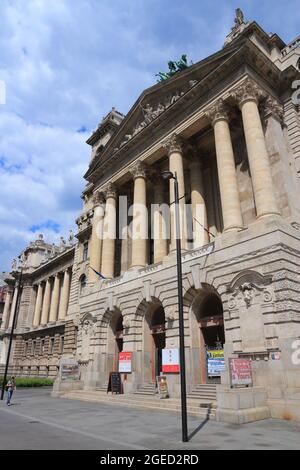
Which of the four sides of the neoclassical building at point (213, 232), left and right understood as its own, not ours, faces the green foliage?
right

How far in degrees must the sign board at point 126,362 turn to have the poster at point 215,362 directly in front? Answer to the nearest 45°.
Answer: approximately 90° to its left

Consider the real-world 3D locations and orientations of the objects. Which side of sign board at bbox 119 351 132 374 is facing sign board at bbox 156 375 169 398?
left

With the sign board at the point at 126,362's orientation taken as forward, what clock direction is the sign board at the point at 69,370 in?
the sign board at the point at 69,370 is roughly at 3 o'clock from the sign board at the point at 126,362.

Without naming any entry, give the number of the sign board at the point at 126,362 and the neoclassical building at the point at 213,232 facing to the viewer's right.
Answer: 0

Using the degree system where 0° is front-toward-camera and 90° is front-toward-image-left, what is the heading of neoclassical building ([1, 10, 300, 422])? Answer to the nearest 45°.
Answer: approximately 45°

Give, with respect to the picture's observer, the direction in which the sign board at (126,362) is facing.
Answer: facing the viewer and to the left of the viewer
